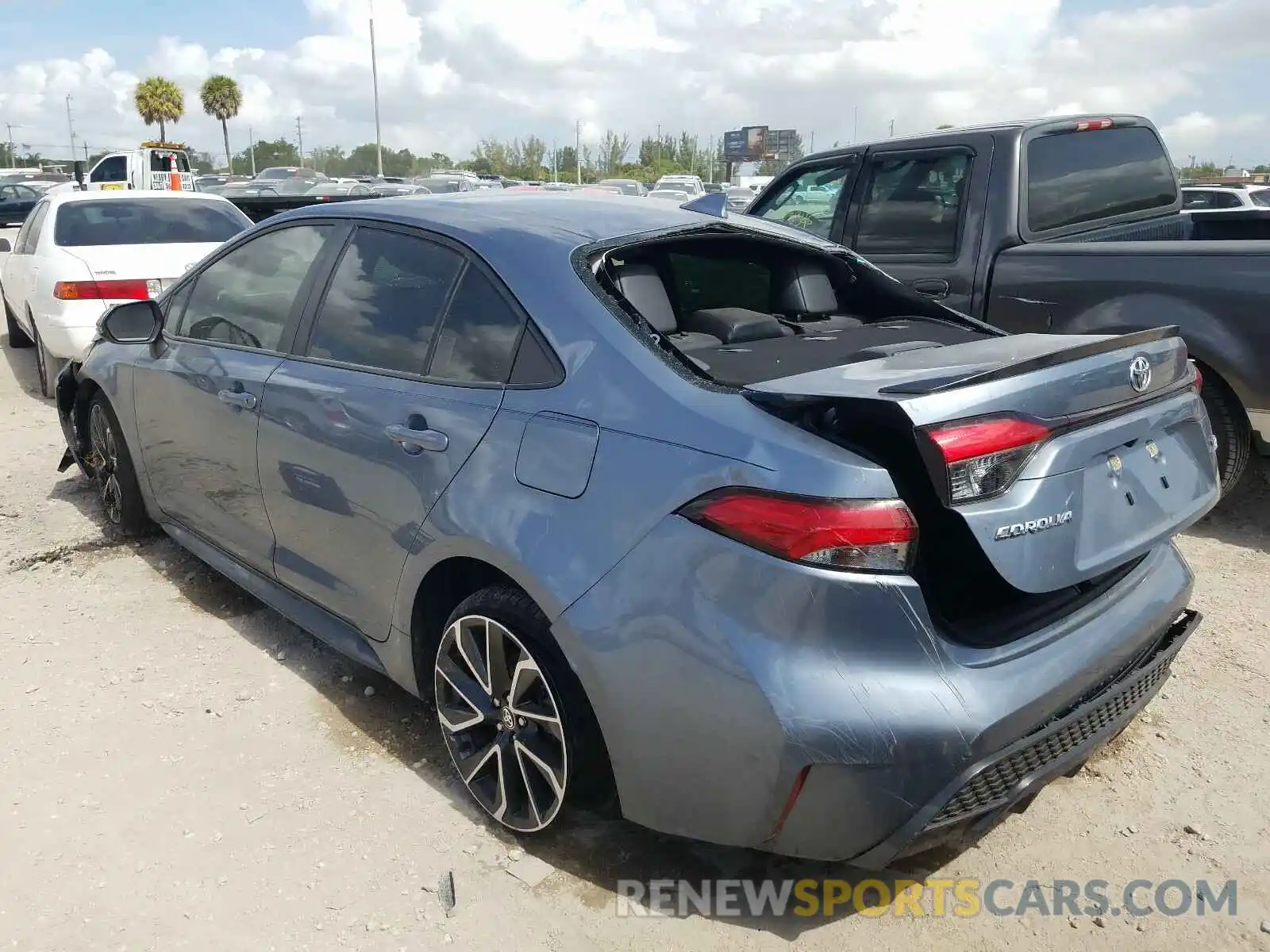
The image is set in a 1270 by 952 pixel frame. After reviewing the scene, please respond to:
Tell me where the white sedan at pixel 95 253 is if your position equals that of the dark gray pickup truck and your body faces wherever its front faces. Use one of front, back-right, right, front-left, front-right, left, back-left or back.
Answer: front-left

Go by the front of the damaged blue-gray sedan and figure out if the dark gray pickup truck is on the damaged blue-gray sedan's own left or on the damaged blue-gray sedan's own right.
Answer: on the damaged blue-gray sedan's own right

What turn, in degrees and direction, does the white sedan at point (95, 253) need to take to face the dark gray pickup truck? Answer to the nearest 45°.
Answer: approximately 135° to its right

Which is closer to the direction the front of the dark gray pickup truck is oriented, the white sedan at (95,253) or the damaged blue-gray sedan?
the white sedan

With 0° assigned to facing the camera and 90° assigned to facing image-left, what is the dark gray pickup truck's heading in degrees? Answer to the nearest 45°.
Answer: approximately 135°

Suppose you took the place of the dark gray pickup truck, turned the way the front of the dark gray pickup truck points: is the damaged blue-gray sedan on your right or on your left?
on your left

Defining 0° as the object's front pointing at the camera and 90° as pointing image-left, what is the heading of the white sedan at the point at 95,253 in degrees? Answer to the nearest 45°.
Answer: approximately 180°
